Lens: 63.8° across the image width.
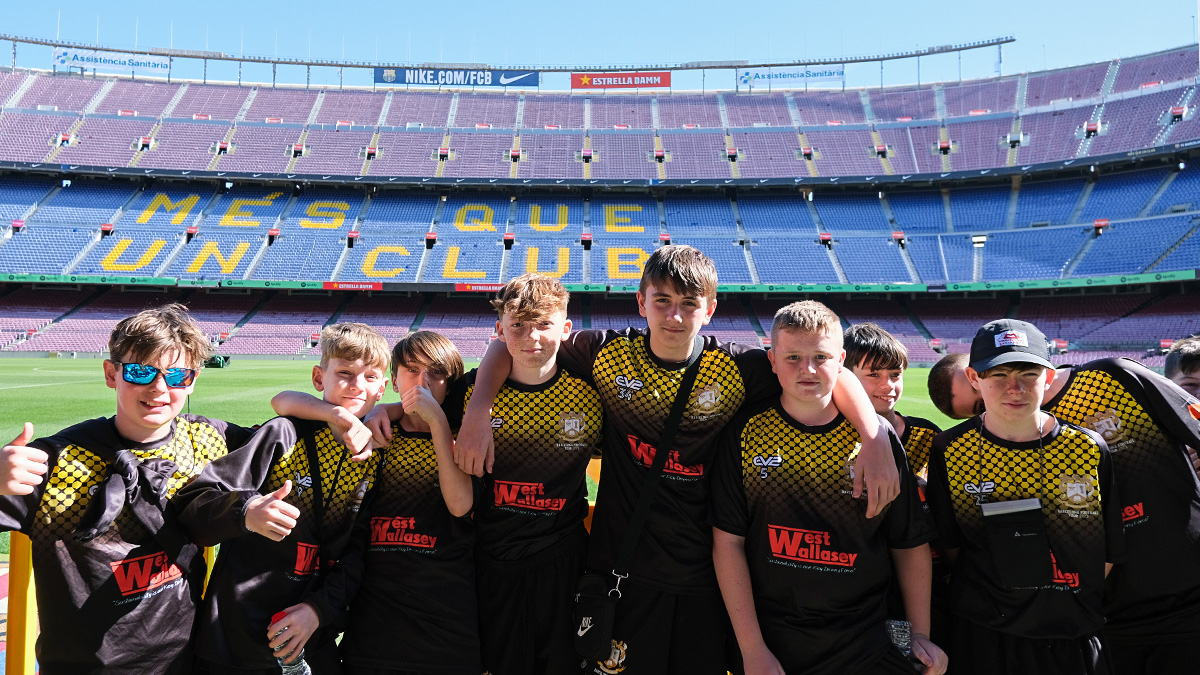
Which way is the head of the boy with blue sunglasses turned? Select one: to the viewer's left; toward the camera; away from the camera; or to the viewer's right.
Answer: toward the camera

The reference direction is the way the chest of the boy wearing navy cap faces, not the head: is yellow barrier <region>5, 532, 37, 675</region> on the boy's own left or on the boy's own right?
on the boy's own right

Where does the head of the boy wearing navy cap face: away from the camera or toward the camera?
toward the camera

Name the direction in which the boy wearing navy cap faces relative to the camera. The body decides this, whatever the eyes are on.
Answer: toward the camera

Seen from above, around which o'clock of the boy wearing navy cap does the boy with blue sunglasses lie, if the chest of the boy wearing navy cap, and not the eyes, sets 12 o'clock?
The boy with blue sunglasses is roughly at 2 o'clock from the boy wearing navy cap.
